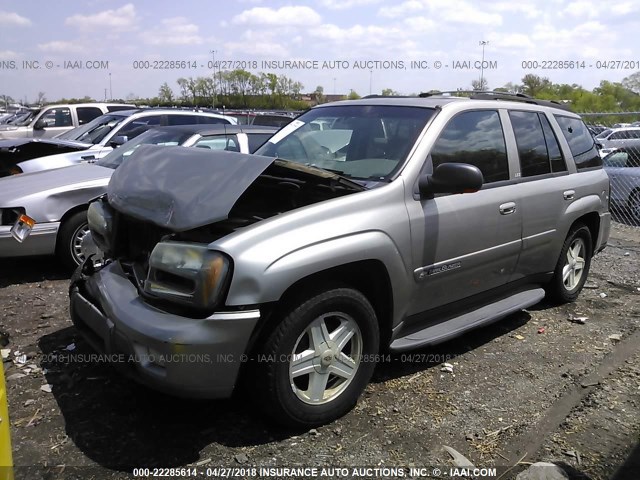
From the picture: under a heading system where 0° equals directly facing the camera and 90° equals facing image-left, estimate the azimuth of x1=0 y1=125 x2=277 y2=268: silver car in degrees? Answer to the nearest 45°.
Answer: approximately 45°

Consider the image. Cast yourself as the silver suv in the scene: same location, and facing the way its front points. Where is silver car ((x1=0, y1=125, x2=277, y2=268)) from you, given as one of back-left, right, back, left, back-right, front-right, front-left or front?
right

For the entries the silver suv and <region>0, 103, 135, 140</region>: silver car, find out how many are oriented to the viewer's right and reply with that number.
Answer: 0

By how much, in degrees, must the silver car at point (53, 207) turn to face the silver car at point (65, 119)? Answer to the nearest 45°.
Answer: approximately 135° to its right

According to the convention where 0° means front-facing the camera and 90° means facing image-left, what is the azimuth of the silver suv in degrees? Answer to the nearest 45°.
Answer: approximately 45°

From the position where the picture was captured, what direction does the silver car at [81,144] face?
facing the viewer and to the left of the viewer

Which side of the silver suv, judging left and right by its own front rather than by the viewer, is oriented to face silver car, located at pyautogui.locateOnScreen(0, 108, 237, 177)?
right

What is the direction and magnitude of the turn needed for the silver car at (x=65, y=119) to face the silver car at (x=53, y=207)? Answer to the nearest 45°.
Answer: approximately 45° to its left

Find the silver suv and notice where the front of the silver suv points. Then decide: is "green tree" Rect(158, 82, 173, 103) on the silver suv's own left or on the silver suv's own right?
on the silver suv's own right

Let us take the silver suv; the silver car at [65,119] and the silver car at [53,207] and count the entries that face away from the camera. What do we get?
0
